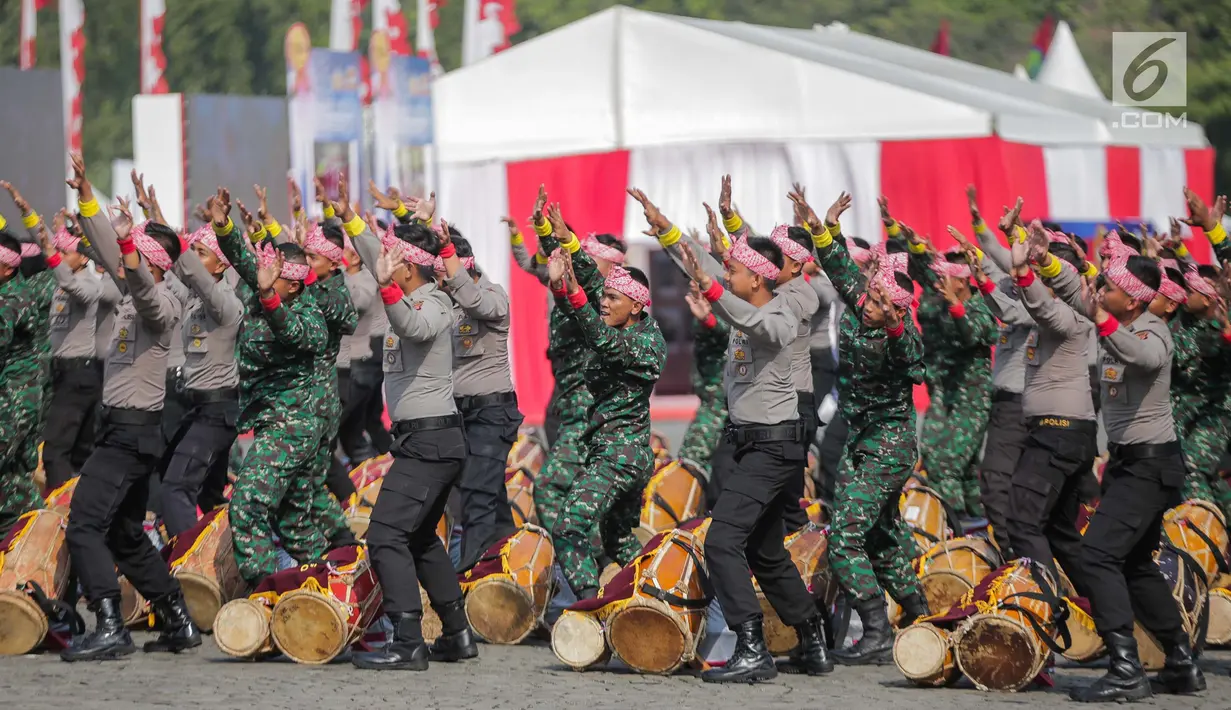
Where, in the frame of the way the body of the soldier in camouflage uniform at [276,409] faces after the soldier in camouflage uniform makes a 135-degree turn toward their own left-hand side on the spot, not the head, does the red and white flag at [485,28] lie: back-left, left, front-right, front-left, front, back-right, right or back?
left

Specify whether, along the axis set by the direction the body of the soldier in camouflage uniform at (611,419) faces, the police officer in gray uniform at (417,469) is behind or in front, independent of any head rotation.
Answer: in front

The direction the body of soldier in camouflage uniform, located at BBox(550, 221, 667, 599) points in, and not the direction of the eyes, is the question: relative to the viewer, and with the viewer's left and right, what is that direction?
facing the viewer and to the left of the viewer

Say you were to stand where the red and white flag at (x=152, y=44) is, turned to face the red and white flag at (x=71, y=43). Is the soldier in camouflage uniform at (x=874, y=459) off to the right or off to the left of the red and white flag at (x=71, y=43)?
left

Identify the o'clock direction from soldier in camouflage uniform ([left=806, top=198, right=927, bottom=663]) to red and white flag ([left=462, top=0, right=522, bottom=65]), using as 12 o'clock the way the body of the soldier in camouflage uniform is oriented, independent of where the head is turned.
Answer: The red and white flag is roughly at 4 o'clock from the soldier in camouflage uniform.

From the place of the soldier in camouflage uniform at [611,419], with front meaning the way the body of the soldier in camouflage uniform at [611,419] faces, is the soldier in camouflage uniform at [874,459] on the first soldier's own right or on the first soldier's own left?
on the first soldier's own left

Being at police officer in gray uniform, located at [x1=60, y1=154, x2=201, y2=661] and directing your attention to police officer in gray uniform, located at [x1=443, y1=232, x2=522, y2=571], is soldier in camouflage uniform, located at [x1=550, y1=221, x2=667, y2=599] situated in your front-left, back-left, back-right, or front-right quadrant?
front-right
